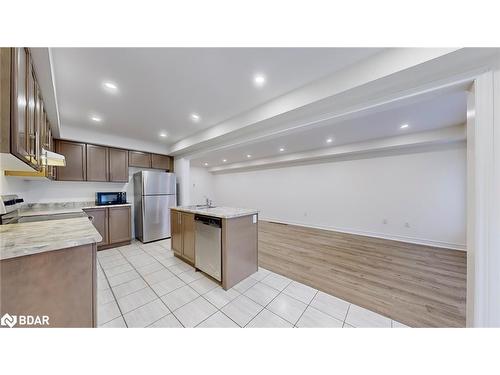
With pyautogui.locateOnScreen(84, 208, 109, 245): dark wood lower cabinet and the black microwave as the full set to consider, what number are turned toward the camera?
2

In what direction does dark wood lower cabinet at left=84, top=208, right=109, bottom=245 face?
toward the camera

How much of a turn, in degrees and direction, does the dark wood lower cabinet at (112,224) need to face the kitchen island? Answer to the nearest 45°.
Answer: approximately 45° to its left

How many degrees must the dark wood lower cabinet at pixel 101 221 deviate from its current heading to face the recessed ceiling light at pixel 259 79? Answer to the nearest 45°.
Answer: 0° — it already faces it

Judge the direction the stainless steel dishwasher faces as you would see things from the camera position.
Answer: facing the viewer and to the left of the viewer

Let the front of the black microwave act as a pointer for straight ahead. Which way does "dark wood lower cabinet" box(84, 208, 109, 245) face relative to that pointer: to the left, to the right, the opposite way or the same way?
the same way

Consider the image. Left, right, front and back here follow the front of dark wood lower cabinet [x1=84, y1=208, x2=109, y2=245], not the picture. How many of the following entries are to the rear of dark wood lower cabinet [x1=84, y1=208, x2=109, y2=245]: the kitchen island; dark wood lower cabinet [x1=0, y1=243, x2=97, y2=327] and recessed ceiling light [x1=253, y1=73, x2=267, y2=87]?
0

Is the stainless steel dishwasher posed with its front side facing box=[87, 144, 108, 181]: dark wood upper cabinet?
no

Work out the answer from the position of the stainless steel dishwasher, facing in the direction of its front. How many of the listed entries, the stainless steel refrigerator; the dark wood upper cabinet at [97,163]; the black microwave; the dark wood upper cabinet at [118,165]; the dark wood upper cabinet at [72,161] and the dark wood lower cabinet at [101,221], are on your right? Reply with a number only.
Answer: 6

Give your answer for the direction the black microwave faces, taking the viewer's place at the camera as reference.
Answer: facing the viewer

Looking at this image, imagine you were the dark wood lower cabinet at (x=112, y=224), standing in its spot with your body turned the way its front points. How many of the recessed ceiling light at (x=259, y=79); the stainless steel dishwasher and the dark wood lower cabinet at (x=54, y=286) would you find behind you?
0

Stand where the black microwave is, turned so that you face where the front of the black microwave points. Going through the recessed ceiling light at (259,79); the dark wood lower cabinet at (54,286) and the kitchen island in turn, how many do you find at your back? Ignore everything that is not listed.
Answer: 0

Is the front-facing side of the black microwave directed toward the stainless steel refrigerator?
no

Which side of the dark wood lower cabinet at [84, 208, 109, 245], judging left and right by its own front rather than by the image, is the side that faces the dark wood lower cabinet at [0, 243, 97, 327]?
front

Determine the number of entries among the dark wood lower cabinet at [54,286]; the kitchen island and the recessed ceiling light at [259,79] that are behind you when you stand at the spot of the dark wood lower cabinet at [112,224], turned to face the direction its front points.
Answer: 0
